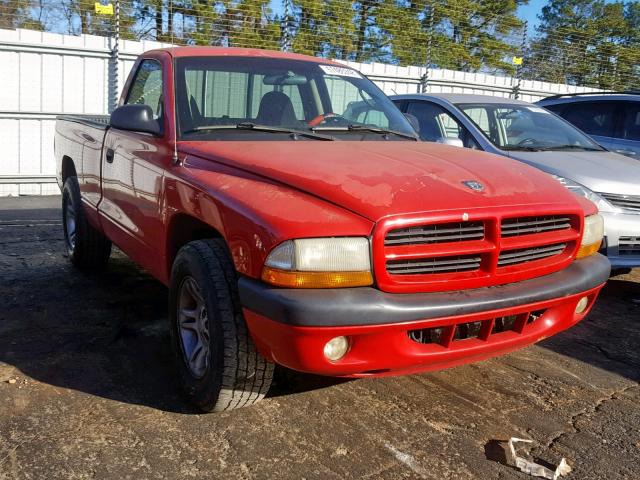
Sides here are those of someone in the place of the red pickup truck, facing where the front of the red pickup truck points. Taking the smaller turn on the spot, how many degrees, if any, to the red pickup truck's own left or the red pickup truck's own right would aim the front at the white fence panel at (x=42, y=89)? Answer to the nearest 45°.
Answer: approximately 180°

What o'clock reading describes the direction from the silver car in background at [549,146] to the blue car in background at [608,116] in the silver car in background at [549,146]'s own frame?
the blue car in background at [608,116] is roughly at 8 o'clock from the silver car in background at [549,146].

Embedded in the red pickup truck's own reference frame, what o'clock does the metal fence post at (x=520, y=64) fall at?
The metal fence post is roughly at 8 o'clock from the red pickup truck.

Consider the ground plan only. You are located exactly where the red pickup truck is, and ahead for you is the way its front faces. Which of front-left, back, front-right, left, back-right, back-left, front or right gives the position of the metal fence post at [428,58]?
back-left

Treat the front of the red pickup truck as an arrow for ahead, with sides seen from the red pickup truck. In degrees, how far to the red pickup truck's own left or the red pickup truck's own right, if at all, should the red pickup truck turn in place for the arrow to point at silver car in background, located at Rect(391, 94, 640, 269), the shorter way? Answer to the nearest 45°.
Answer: approximately 90° to the red pickup truck's own left

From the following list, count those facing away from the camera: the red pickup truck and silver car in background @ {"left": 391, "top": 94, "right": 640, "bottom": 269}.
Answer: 0

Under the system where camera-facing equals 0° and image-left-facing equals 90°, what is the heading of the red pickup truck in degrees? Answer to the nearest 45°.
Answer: approximately 315°

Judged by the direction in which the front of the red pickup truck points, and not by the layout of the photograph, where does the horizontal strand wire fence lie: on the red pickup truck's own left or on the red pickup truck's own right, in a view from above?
on the red pickup truck's own left

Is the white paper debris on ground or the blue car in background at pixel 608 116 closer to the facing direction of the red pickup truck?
the white paper debris on ground

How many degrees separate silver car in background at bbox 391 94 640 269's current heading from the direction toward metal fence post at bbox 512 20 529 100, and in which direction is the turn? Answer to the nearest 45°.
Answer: approximately 135° to its left

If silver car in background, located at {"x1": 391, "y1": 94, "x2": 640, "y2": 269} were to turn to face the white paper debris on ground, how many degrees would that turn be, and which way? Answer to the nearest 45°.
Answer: approximately 45° to its right

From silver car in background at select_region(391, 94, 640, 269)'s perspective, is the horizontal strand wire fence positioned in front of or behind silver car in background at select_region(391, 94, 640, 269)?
behind
